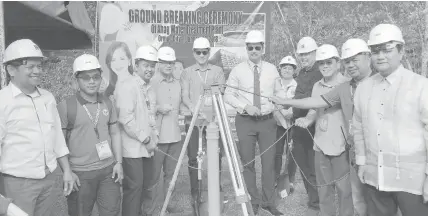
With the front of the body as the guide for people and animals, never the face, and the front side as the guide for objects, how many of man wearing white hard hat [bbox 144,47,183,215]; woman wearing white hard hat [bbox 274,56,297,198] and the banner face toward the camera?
3

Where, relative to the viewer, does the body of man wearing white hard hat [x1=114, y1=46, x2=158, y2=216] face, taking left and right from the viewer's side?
facing the viewer and to the right of the viewer

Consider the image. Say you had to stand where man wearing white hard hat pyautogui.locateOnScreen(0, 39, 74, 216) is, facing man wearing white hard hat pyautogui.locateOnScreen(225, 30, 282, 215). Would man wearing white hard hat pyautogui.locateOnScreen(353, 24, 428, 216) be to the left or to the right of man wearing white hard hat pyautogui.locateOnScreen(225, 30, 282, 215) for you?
right

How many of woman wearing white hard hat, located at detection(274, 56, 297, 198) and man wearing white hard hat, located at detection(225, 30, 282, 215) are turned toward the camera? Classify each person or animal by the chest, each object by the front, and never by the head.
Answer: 2

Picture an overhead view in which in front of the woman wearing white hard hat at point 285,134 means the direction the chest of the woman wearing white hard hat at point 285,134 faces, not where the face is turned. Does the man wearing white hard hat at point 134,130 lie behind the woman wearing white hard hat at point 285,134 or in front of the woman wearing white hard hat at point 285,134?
in front

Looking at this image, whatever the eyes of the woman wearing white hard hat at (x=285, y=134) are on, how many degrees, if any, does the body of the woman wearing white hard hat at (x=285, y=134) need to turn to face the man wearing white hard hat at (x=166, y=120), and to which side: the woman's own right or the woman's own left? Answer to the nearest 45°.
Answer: approximately 45° to the woman's own right

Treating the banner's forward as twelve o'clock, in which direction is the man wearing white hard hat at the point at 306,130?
The man wearing white hard hat is roughly at 11 o'clock from the banner.

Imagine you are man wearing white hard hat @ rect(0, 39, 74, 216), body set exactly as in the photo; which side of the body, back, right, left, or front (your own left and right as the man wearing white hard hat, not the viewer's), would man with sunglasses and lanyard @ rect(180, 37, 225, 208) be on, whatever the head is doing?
left

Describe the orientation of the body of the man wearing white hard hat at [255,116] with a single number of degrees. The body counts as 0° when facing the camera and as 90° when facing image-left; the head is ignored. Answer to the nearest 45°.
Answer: approximately 0°

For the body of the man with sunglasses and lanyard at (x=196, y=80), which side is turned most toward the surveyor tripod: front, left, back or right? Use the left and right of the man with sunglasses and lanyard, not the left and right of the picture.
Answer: front
